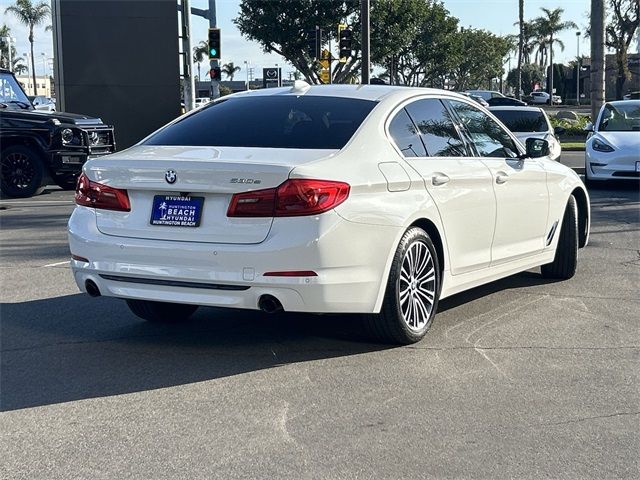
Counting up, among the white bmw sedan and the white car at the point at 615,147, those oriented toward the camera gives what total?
1

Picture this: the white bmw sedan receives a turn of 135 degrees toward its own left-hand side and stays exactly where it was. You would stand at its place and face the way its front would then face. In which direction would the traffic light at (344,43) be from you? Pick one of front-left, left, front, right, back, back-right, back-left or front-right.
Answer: right

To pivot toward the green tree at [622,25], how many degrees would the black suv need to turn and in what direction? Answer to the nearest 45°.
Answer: approximately 90° to its left

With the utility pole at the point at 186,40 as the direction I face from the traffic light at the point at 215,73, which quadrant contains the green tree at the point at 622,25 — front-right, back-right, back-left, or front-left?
back-left

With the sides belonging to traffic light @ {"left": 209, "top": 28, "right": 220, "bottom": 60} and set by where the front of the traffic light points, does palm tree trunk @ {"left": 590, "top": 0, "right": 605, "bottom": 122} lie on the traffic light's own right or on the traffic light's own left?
on the traffic light's own left

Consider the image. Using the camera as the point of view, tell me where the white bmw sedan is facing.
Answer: facing away from the viewer and to the right of the viewer

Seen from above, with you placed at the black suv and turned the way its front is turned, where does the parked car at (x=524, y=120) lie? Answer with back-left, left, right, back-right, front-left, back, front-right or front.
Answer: front-left

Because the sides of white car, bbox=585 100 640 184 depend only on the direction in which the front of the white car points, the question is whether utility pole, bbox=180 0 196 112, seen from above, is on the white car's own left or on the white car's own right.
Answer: on the white car's own right

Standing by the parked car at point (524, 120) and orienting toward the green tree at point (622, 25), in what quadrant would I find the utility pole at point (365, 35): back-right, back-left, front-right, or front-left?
front-left

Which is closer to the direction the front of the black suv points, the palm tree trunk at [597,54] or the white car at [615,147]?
the white car

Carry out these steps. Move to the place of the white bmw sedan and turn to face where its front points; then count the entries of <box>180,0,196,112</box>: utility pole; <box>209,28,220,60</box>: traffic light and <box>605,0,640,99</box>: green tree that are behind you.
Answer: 0

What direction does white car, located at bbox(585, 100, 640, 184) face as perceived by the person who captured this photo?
facing the viewer

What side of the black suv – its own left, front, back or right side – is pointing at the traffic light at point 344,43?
left
